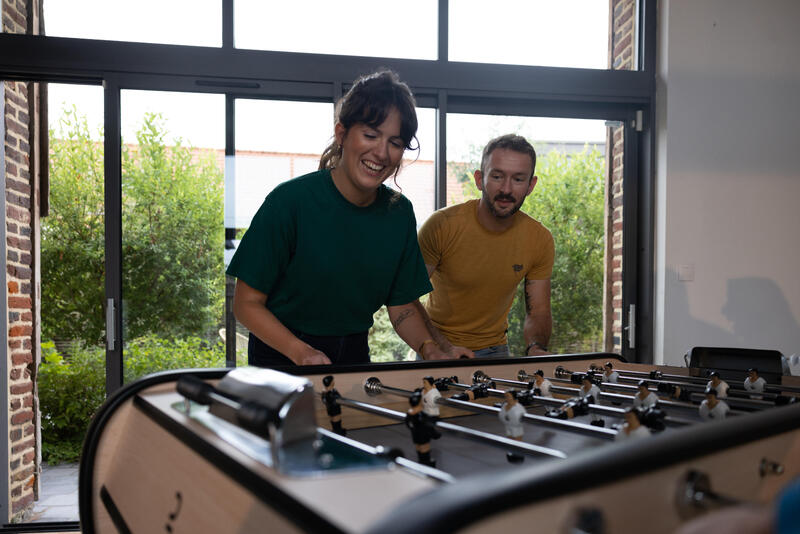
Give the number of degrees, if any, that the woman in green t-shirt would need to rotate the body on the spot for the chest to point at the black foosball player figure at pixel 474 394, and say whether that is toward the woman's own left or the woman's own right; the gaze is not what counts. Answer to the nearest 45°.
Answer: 0° — they already face it

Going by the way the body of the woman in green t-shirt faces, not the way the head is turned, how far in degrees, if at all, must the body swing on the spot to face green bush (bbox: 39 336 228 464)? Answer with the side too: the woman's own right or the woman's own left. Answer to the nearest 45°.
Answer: approximately 180°

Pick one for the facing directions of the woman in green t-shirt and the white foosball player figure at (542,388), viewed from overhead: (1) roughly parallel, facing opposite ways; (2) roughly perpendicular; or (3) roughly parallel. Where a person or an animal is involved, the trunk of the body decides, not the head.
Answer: roughly perpendicular

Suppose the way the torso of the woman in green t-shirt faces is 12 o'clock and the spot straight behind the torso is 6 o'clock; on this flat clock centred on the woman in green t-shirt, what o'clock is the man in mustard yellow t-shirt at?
The man in mustard yellow t-shirt is roughly at 9 o'clock from the woman in green t-shirt.

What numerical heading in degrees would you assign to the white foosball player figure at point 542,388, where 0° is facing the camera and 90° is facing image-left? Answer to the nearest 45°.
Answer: approximately 45°

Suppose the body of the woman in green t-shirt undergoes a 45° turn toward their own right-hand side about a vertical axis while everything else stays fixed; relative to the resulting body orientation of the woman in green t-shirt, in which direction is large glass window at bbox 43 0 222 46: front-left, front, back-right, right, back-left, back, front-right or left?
back-right

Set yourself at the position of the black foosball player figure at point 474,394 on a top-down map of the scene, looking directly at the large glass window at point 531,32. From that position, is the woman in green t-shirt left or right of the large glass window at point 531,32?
left
